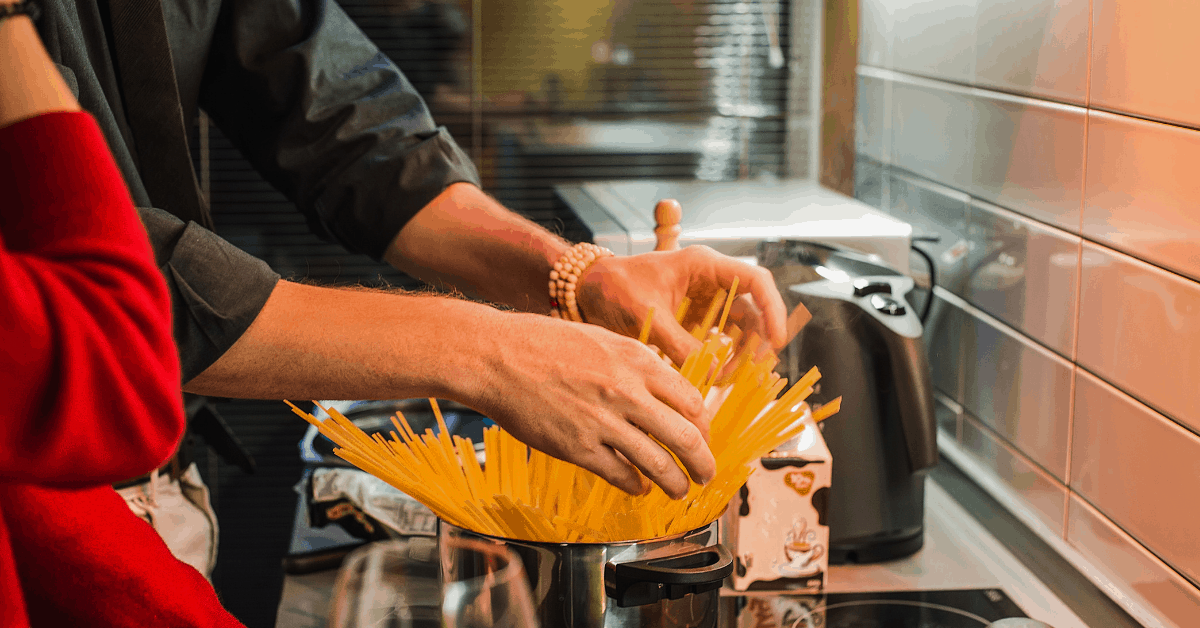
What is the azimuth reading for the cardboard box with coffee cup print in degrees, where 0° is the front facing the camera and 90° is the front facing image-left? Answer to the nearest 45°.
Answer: approximately 0°
